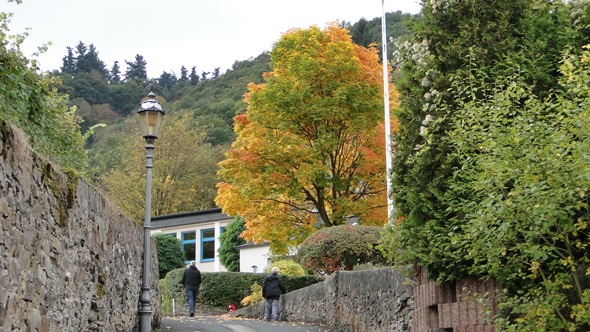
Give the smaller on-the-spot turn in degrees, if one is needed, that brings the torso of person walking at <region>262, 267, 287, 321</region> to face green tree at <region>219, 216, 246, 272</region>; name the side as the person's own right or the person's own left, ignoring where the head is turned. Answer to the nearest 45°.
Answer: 0° — they already face it

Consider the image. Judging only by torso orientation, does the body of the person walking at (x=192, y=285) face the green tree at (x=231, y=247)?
yes

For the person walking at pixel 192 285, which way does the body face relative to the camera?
away from the camera

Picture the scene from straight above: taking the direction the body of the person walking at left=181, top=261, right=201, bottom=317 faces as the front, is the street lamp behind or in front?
behind

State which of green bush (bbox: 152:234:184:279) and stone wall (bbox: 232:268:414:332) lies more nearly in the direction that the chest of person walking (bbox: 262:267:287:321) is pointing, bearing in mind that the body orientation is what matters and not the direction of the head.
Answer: the green bush

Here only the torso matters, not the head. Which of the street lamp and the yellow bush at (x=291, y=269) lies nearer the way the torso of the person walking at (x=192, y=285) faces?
the yellow bush

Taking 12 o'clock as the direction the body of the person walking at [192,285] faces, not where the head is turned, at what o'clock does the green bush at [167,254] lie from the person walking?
The green bush is roughly at 12 o'clock from the person walking.

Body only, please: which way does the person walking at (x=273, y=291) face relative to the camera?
away from the camera

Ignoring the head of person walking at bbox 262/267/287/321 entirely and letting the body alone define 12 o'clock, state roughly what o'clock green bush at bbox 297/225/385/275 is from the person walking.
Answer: The green bush is roughly at 2 o'clock from the person walking.

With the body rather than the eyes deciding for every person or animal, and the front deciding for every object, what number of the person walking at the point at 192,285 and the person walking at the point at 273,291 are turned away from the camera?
2
